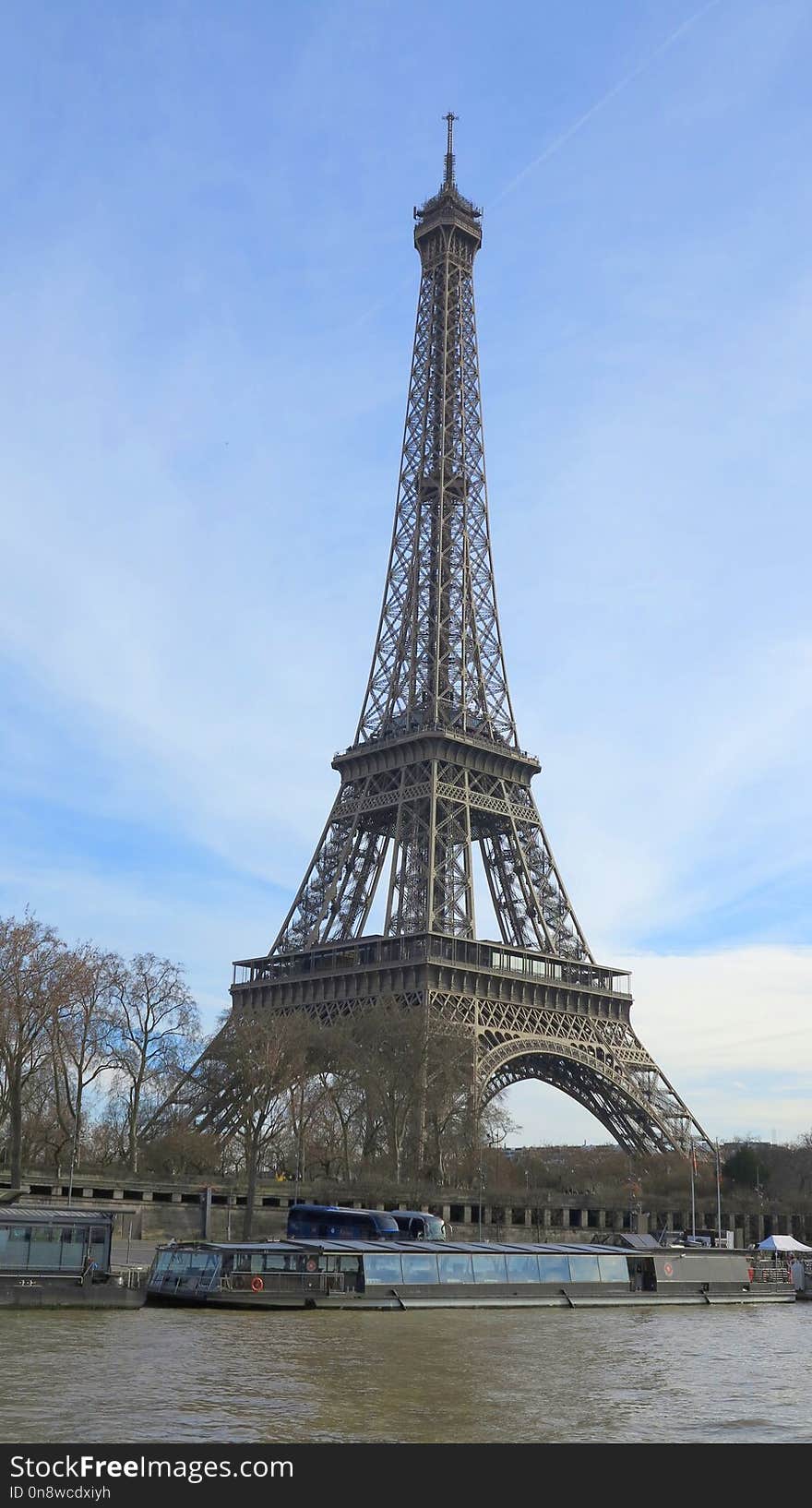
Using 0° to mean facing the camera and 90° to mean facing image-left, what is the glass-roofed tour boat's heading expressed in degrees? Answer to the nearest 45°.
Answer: approximately 90°

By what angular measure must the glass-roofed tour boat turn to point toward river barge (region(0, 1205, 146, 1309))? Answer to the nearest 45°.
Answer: approximately 45° to its left
